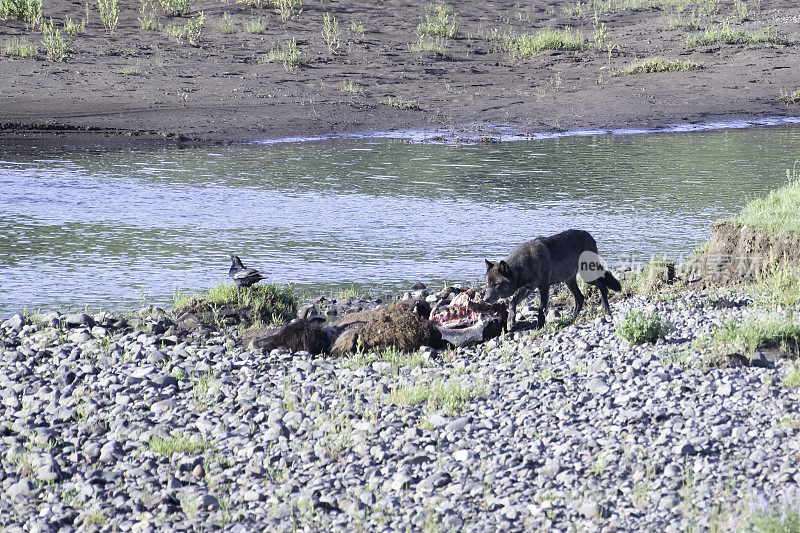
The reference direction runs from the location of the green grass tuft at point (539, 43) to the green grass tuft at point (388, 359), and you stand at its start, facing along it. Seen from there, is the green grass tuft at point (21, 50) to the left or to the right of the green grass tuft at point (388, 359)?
right

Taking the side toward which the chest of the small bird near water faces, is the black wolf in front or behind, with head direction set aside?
behind

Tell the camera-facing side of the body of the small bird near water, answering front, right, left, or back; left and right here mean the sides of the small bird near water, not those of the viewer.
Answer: left

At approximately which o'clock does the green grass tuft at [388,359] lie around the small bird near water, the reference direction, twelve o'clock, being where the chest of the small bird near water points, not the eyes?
The green grass tuft is roughly at 8 o'clock from the small bird near water.

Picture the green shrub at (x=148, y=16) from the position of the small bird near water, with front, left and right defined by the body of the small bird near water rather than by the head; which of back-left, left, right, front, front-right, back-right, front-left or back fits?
right

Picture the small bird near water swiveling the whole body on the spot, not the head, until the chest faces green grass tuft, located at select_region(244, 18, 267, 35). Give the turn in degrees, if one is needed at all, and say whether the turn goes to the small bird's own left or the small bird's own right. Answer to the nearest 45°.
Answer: approximately 90° to the small bird's own right

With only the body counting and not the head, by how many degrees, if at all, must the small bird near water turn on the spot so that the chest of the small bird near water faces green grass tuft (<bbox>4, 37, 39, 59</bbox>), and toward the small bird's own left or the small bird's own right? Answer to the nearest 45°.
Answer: approximately 90° to the small bird's own right

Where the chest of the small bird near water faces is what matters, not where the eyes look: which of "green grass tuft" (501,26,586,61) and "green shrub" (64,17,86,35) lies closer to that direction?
the green shrub

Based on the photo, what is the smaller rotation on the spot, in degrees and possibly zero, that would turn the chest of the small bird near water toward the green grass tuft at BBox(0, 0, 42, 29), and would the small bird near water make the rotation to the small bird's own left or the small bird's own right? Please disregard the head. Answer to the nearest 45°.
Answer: approximately 90° to the small bird's own right

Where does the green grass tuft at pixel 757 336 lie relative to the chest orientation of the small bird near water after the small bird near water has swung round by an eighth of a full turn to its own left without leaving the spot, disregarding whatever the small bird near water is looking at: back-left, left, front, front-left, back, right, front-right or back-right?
left

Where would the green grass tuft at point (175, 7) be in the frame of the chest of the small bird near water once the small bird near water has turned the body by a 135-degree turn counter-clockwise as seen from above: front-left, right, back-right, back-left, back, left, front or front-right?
back-left

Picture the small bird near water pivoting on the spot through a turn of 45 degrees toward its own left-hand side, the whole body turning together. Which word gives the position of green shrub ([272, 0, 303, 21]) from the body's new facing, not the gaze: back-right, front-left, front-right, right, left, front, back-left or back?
back-right

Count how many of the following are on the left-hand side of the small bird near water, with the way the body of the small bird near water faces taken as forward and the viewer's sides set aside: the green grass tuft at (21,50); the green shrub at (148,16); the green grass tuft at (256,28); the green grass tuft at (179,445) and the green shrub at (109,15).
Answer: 1

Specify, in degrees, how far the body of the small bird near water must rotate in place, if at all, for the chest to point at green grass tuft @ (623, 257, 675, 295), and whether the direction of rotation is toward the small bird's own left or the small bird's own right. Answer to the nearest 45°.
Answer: approximately 180°

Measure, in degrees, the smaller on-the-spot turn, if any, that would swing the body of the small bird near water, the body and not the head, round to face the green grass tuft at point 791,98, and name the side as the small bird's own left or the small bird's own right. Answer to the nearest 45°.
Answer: approximately 135° to the small bird's own right

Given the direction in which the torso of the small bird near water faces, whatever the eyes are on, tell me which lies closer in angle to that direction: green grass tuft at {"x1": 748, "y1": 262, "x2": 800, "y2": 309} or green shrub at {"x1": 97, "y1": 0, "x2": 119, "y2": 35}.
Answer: the green shrub

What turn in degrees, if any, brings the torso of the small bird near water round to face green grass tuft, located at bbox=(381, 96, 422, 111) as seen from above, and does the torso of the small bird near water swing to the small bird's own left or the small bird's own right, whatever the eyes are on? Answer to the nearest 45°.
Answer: approximately 90° to the small bird's own right

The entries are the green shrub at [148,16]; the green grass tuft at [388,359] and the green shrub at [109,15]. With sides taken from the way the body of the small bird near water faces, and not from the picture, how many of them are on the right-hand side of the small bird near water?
2
